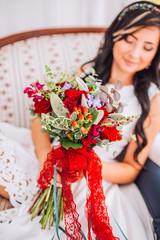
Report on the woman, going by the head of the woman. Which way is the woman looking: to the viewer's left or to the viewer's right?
to the viewer's left

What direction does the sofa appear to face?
toward the camera
